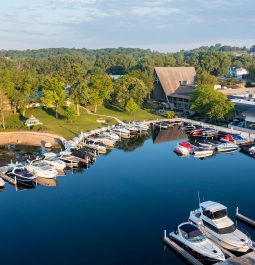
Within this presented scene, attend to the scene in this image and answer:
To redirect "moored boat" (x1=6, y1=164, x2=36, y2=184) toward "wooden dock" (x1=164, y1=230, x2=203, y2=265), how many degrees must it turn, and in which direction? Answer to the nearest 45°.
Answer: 0° — it already faces it

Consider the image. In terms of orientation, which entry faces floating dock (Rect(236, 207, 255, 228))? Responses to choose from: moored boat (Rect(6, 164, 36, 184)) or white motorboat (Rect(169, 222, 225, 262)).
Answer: the moored boat
